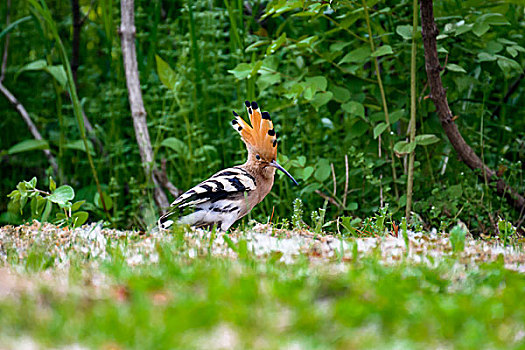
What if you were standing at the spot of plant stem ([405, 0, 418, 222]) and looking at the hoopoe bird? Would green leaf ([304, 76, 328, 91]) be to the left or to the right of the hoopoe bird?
right

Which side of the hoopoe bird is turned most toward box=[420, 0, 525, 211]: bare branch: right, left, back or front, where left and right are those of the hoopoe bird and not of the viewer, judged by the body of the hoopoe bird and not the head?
front

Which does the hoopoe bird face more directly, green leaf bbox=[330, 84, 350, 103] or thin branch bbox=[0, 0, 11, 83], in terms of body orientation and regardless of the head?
the green leaf

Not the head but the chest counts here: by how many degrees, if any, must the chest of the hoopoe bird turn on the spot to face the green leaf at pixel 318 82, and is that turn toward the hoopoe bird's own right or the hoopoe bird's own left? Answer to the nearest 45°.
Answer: approximately 45° to the hoopoe bird's own left

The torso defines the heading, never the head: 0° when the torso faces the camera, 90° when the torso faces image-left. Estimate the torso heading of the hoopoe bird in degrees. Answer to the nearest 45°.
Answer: approximately 270°

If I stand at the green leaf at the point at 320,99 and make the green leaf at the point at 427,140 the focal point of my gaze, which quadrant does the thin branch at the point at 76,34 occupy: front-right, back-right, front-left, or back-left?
back-left

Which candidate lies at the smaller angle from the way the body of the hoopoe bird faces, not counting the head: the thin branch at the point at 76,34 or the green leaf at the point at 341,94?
the green leaf

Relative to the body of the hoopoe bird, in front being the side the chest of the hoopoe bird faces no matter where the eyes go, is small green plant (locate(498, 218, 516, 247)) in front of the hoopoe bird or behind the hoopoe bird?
in front

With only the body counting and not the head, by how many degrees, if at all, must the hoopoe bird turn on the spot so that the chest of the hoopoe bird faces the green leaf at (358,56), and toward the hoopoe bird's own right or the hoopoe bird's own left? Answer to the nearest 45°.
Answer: approximately 45° to the hoopoe bird's own left
